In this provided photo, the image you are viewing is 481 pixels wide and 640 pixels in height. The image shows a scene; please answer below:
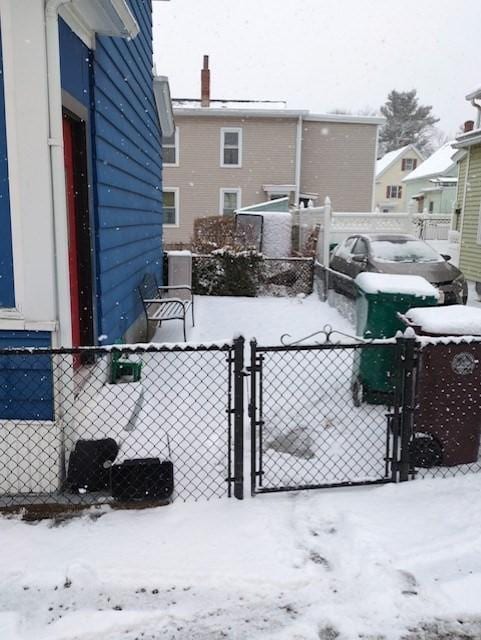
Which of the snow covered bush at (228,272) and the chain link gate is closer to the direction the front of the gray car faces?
the chain link gate

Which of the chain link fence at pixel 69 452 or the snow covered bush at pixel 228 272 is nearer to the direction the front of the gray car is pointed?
the chain link fence

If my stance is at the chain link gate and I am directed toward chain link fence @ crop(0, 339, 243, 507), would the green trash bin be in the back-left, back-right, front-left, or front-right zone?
back-right

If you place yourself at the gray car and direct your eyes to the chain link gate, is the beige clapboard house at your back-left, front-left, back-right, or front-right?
back-right

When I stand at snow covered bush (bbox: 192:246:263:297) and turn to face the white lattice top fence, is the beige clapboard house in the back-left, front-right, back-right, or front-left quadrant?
front-left

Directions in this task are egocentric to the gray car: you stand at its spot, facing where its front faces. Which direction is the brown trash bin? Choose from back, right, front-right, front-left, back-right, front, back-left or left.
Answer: front-right

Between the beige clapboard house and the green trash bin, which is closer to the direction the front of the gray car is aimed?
the green trash bin

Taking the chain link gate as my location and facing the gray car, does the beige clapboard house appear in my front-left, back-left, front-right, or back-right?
front-left

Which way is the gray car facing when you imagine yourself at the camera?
facing the viewer and to the right of the viewer

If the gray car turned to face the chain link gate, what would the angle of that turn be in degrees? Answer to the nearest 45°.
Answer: approximately 45° to its right

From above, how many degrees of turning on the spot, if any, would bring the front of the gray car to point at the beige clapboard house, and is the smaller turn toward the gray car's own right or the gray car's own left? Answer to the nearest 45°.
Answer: approximately 180°

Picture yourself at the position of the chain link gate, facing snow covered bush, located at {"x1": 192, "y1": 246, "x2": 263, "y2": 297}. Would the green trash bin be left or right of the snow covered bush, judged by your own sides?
right

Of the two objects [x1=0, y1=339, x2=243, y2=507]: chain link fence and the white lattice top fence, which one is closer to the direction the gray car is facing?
the chain link fence

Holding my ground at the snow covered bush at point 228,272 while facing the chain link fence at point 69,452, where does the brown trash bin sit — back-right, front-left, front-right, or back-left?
front-left
